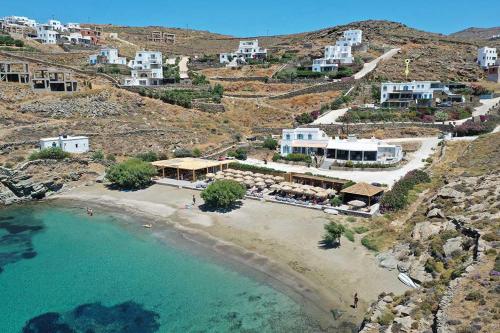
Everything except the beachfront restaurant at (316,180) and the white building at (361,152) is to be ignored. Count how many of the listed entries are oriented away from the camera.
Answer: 0

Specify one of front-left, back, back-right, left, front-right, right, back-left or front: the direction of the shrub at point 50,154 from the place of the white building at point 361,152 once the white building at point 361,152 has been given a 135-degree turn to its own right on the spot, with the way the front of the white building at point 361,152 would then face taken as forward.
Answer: front-left

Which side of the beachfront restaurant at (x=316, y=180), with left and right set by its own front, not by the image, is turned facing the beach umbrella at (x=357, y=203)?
left

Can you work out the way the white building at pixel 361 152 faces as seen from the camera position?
facing the viewer

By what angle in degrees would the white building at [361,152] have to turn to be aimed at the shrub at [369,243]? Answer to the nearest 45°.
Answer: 0° — it already faces it

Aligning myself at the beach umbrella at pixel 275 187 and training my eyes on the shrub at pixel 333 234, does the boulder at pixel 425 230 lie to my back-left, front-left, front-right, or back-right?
front-left

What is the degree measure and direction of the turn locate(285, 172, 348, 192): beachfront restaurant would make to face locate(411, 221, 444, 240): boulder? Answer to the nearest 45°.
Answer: approximately 90° to its left

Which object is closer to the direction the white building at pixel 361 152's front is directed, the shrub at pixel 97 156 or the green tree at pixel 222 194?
the green tree

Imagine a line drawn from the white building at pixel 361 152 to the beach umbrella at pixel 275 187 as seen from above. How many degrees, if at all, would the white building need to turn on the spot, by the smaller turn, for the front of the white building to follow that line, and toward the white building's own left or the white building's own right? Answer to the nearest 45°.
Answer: approximately 45° to the white building's own right

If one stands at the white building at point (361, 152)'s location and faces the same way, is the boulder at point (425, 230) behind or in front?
in front

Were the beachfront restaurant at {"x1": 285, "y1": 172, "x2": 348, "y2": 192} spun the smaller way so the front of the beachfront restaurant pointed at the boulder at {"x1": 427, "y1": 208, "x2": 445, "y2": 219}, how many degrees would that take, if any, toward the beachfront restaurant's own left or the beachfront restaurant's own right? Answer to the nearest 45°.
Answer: approximately 90° to the beachfront restaurant's own left

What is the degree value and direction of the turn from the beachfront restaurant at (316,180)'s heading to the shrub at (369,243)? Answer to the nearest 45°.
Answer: approximately 45° to its left
